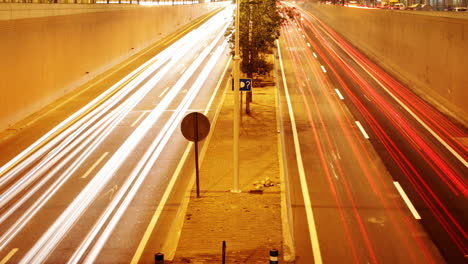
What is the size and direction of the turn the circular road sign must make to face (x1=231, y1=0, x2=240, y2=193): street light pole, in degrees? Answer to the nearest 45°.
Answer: approximately 45° to its right

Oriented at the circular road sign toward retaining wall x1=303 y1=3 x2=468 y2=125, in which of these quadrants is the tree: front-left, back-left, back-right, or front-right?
front-left

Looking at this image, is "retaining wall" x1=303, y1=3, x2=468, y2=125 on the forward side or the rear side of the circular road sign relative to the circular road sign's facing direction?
on the forward side

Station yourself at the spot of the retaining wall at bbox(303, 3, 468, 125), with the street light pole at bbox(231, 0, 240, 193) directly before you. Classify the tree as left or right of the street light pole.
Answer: right

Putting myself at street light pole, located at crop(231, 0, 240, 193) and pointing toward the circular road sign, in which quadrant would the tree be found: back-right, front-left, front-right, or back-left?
back-right

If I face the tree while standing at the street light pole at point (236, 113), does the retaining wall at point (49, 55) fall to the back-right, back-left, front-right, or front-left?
front-left

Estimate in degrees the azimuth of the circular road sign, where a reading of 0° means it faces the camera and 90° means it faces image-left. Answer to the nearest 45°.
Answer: approximately 180°

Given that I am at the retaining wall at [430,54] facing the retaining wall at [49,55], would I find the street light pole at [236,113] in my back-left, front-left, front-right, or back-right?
front-left

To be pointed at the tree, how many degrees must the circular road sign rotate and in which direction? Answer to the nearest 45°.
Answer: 0° — it already faces it
